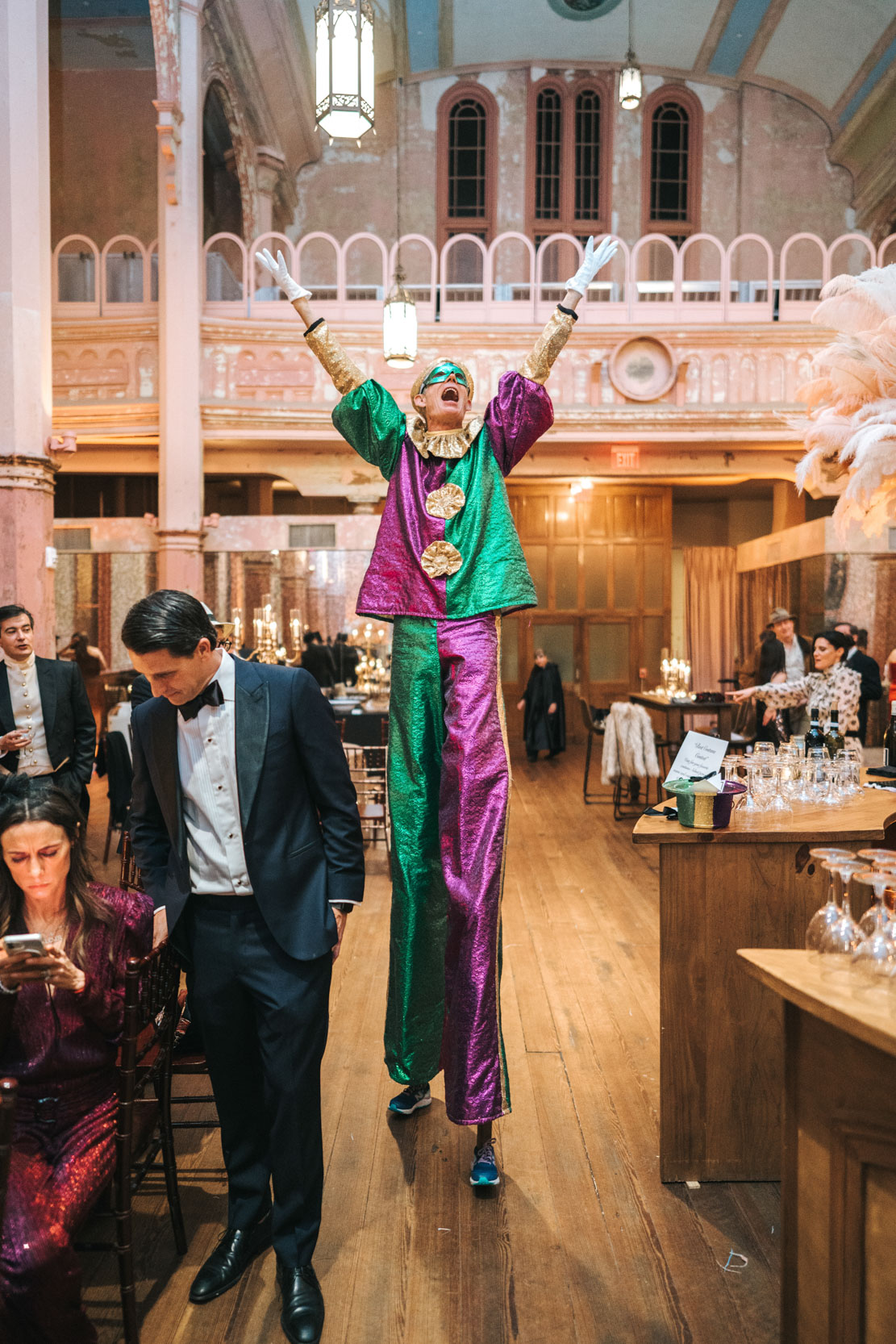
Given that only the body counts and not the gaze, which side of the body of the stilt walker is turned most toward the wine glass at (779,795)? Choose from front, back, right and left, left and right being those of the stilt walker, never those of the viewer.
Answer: left

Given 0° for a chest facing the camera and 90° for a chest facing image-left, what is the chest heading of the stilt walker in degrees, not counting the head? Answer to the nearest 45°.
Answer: approximately 0°

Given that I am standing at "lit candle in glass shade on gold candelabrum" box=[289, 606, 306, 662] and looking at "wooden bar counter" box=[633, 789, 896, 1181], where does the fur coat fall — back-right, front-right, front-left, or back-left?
front-left

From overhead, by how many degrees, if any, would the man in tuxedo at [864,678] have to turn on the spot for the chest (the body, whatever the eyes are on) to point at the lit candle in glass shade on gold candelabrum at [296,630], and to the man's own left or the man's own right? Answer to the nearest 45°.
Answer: approximately 45° to the man's own right

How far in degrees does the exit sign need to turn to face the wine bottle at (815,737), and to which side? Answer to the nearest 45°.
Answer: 0° — it already faces it

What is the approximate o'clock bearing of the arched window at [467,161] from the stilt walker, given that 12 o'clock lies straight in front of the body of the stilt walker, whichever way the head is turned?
The arched window is roughly at 6 o'clock from the stilt walker.

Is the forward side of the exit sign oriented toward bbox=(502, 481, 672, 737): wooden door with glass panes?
no

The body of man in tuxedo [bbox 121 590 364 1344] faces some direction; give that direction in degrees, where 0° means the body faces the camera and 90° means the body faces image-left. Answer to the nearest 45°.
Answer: approximately 45°

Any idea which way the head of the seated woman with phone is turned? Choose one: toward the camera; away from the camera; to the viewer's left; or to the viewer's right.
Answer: toward the camera

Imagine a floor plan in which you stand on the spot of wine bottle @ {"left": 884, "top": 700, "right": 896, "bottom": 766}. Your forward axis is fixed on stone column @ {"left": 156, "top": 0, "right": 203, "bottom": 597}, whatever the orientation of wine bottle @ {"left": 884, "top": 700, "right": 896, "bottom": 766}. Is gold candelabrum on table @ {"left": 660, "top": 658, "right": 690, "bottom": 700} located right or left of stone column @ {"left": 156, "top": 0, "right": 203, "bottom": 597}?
right

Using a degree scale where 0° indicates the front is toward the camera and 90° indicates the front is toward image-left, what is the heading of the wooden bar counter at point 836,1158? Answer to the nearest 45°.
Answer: approximately 45°

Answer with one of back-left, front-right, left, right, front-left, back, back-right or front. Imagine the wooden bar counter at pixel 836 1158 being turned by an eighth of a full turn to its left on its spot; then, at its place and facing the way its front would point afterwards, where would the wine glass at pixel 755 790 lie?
back

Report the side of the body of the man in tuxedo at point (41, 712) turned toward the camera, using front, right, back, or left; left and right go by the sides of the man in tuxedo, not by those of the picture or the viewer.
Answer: front

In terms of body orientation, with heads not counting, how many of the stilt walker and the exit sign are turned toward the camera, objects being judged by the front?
2
